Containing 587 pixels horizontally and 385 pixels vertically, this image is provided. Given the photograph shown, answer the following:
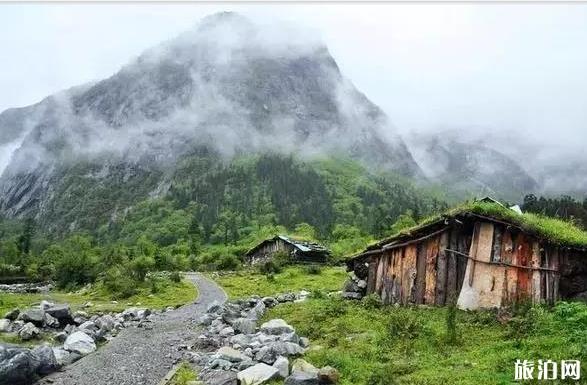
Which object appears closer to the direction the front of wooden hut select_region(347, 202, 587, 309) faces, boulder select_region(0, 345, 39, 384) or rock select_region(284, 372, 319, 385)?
the rock

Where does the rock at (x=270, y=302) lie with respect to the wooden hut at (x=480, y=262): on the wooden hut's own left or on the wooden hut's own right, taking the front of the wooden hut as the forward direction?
on the wooden hut's own right

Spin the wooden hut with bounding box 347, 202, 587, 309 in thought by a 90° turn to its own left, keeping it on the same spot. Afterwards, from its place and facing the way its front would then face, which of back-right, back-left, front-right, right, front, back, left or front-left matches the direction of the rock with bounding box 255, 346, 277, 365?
back-right

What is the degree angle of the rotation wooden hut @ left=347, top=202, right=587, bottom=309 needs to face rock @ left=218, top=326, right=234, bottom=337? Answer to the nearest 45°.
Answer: approximately 90° to its right

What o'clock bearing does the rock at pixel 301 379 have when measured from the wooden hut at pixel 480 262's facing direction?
The rock is roughly at 1 o'clock from the wooden hut.

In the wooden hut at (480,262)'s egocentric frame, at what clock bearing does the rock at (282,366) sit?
The rock is roughly at 1 o'clock from the wooden hut.

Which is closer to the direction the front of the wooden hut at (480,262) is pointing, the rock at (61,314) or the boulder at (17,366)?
the boulder

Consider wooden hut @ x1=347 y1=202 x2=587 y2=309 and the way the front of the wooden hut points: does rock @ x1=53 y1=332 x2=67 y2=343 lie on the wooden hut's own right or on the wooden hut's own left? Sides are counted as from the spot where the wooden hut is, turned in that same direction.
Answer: on the wooden hut's own right

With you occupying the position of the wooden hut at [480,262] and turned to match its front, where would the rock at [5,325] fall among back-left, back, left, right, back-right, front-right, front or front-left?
right

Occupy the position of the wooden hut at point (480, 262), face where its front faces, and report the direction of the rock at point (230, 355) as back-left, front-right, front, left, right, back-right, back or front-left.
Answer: front-right

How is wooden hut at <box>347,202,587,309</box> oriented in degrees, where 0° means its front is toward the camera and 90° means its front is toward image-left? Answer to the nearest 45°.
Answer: approximately 0°

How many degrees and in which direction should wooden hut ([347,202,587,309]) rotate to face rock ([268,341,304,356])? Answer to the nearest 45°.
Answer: approximately 45° to its right

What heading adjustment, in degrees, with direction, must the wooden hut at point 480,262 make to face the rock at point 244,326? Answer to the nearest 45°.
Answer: approximately 90° to its right
